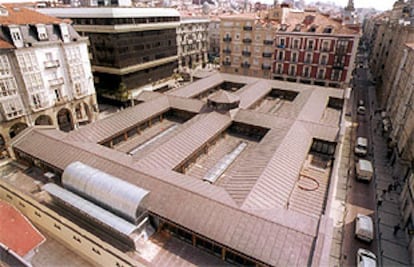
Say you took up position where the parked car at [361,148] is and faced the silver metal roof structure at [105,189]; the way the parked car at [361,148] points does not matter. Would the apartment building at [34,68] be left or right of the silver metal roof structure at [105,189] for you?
right

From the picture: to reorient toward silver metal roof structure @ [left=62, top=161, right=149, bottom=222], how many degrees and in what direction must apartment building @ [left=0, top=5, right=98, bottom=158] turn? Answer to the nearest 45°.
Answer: approximately 45° to its right

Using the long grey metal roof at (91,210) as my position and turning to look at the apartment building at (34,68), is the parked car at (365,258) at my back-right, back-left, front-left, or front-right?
back-right

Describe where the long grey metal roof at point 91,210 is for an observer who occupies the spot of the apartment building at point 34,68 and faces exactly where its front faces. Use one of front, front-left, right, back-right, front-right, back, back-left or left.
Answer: front-right

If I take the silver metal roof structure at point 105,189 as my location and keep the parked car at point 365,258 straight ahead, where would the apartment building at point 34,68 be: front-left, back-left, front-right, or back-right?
back-left

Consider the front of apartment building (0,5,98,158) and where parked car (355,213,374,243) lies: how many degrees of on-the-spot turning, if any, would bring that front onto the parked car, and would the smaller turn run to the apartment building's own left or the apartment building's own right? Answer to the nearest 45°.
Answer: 0° — it already faces it

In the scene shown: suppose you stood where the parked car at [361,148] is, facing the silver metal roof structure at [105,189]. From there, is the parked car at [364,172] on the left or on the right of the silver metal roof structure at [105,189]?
left

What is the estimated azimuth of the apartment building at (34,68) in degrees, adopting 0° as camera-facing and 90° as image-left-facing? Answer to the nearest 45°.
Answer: approximately 315°

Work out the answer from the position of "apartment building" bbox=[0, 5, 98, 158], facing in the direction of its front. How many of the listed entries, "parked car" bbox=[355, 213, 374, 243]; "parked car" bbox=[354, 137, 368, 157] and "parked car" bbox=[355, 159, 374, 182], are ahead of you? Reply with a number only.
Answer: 3
